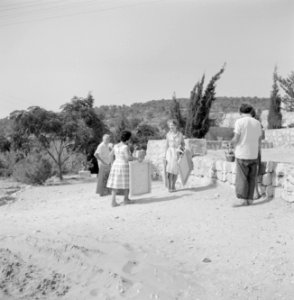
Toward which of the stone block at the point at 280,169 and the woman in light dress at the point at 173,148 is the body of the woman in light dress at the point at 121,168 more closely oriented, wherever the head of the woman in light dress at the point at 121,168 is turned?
the woman in light dress

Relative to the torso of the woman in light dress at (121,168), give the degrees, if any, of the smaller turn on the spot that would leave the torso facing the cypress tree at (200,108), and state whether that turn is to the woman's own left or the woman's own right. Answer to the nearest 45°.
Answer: approximately 45° to the woman's own left

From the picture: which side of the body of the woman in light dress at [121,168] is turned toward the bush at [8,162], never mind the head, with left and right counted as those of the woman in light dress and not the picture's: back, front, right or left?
left

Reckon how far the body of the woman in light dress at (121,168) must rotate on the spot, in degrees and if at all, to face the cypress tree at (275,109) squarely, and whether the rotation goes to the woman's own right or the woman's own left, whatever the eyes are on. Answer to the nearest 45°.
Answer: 0° — they already face it

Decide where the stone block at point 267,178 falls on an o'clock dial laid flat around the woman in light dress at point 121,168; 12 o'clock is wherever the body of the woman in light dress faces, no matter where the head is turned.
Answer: The stone block is roughly at 2 o'clock from the woman in light dress.

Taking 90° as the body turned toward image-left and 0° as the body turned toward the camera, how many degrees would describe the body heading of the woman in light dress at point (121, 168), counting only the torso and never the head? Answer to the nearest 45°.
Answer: approximately 225°

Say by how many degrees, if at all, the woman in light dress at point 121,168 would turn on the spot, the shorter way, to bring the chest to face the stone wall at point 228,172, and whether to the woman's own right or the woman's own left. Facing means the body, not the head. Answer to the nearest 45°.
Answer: approximately 45° to the woman's own right

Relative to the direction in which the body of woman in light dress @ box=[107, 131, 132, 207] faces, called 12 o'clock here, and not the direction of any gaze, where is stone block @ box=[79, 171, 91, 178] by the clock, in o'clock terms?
The stone block is roughly at 10 o'clock from the woman in light dress.

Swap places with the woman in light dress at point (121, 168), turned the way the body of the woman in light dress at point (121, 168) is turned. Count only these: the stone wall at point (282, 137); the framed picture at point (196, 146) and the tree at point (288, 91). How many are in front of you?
3

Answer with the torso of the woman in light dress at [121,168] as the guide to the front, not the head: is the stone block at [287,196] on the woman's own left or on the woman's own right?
on the woman's own right

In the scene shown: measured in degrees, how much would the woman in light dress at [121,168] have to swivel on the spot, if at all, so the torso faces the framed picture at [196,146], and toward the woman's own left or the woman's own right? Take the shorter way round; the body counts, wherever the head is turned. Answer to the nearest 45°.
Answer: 0° — they already face it
